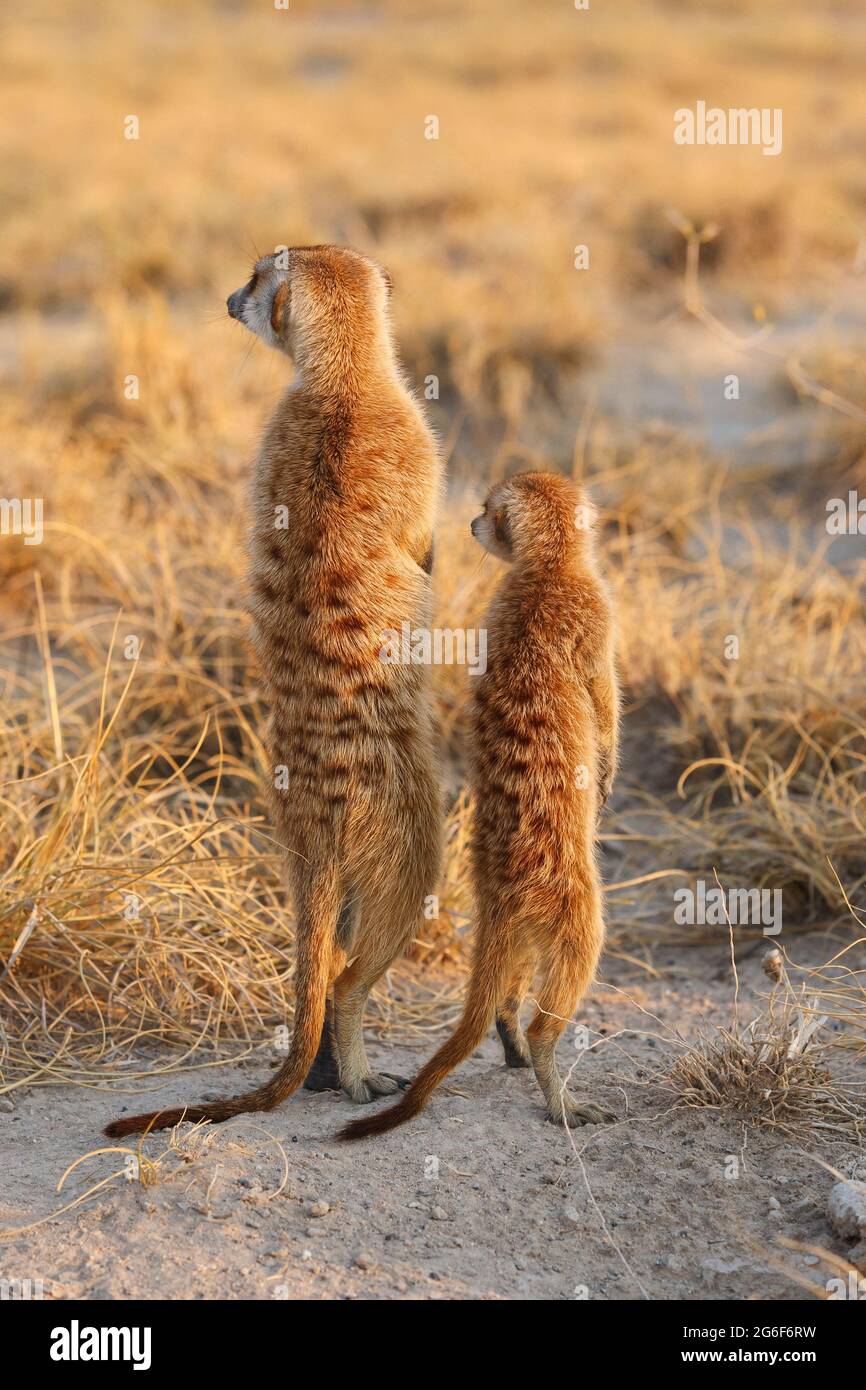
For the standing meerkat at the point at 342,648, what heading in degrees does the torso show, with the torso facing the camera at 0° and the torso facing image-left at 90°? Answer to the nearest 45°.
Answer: approximately 225°

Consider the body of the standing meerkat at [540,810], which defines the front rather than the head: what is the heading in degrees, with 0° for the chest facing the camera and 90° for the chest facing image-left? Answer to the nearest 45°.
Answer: approximately 225°
